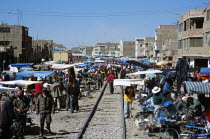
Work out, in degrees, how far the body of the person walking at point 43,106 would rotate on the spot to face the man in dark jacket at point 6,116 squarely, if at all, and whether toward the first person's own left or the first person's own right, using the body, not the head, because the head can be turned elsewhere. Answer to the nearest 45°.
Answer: approximately 45° to the first person's own right

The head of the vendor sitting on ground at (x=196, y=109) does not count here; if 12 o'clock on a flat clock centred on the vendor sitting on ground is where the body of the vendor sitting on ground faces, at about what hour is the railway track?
The railway track is roughly at 12 o'clock from the vendor sitting on ground.

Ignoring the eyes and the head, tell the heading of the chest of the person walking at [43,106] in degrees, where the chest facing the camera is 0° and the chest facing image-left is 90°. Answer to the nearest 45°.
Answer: approximately 0°

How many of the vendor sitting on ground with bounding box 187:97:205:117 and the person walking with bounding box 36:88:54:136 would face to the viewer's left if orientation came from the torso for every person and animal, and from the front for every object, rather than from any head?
1

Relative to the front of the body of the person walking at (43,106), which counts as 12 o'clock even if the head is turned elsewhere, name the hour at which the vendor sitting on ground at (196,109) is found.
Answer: The vendor sitting on ground is roughly at 9 o'clock from the person walking.

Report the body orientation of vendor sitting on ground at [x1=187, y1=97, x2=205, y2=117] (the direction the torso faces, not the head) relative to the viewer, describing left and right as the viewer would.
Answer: facing to the left of the viewer

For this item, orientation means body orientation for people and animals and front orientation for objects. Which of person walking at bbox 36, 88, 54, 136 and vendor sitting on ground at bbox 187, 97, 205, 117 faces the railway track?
the vendor sitting on ground

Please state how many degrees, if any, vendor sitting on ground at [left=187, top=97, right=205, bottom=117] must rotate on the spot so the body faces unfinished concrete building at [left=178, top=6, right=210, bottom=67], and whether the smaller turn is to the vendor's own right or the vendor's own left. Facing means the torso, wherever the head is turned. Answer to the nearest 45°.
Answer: approximately 90° to the vendor's own right

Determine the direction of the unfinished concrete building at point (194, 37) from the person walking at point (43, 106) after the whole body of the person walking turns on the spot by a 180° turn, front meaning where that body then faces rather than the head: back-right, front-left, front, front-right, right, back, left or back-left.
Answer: front-right

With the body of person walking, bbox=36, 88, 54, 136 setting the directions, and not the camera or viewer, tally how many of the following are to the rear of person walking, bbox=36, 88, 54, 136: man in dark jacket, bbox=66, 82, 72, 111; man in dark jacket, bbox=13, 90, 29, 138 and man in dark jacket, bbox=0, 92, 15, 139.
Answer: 1

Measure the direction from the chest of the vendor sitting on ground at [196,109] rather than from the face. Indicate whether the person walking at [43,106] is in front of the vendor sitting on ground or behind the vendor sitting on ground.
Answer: in front
